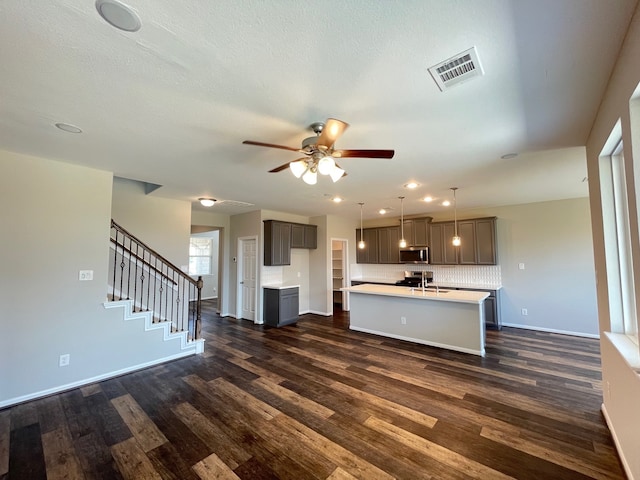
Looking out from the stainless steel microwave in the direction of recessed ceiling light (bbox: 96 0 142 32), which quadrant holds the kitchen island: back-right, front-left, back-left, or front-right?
front-left

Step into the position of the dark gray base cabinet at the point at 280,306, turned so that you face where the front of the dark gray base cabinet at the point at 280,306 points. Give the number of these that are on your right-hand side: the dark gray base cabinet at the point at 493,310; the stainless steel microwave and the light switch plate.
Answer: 1

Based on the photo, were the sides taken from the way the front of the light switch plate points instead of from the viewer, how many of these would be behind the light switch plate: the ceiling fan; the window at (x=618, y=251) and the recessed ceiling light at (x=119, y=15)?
0

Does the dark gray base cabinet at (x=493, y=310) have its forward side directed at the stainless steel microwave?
no

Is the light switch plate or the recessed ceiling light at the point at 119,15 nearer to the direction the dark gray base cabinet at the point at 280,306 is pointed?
the recessed ceiling light

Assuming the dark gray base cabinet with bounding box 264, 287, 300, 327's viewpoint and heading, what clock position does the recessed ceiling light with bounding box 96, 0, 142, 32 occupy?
The recessed ceiling light is roughly at 2 o'clock from the dark gray base cabinet.

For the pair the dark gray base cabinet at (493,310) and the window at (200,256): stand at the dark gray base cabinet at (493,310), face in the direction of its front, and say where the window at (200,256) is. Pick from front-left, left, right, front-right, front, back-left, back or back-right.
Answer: front-right

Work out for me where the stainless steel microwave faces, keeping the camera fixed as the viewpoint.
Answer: facing the viewer

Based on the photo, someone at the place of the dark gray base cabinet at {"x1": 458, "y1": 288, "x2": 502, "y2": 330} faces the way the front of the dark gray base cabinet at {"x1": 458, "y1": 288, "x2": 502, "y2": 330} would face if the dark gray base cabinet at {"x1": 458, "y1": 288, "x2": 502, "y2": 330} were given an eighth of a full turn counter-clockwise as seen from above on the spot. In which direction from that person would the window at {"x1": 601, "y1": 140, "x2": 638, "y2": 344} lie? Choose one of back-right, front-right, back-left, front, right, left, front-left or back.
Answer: front

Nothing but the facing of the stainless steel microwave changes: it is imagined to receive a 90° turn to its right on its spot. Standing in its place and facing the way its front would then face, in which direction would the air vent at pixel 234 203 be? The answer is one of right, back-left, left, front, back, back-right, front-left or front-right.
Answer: front-left

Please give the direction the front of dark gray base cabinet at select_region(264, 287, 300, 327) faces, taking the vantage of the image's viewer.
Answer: facing the viewer and to the right of the viewer

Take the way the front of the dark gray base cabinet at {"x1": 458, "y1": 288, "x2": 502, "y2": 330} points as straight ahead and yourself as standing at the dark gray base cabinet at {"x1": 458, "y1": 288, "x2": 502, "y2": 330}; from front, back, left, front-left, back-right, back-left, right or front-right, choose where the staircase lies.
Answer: front

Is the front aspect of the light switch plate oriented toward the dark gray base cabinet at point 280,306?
no

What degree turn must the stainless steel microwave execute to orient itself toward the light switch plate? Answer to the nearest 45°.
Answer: approximately 45° to its right

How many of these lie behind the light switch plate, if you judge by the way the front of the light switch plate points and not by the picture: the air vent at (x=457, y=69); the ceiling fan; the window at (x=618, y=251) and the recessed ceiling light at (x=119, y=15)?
0

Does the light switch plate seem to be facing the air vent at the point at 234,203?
no

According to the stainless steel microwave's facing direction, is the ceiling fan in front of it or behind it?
in front
